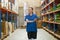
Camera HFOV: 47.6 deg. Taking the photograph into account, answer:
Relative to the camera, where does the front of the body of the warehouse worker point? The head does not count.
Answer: toward the camera
